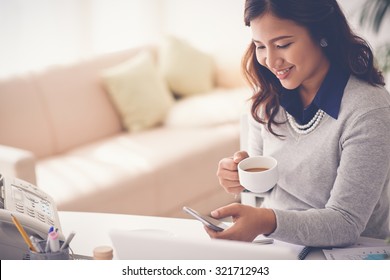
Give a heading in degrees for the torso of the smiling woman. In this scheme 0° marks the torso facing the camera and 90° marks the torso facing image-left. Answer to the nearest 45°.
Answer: approximately 45°

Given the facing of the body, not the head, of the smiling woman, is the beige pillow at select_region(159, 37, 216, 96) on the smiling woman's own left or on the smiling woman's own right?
on the smiling woman's own right

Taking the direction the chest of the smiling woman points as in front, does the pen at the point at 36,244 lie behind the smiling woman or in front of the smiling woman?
in front

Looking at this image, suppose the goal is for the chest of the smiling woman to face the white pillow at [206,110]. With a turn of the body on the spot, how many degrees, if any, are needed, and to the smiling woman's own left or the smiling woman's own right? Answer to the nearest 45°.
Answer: approximately 135° to the smiling woman's own right

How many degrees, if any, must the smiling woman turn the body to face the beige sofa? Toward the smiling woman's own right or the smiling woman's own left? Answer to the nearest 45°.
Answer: approximately 90° to the smiling woman's own right

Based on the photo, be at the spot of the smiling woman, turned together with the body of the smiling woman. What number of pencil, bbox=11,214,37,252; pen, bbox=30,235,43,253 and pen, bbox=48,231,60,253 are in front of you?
3

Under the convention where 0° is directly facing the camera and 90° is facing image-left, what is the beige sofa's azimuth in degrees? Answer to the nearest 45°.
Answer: approximately 315°

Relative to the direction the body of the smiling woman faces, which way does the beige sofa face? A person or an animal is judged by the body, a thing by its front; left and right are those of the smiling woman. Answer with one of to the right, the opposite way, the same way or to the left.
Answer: to the left

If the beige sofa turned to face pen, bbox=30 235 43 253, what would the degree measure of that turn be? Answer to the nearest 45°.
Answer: approximately 45° to its right
